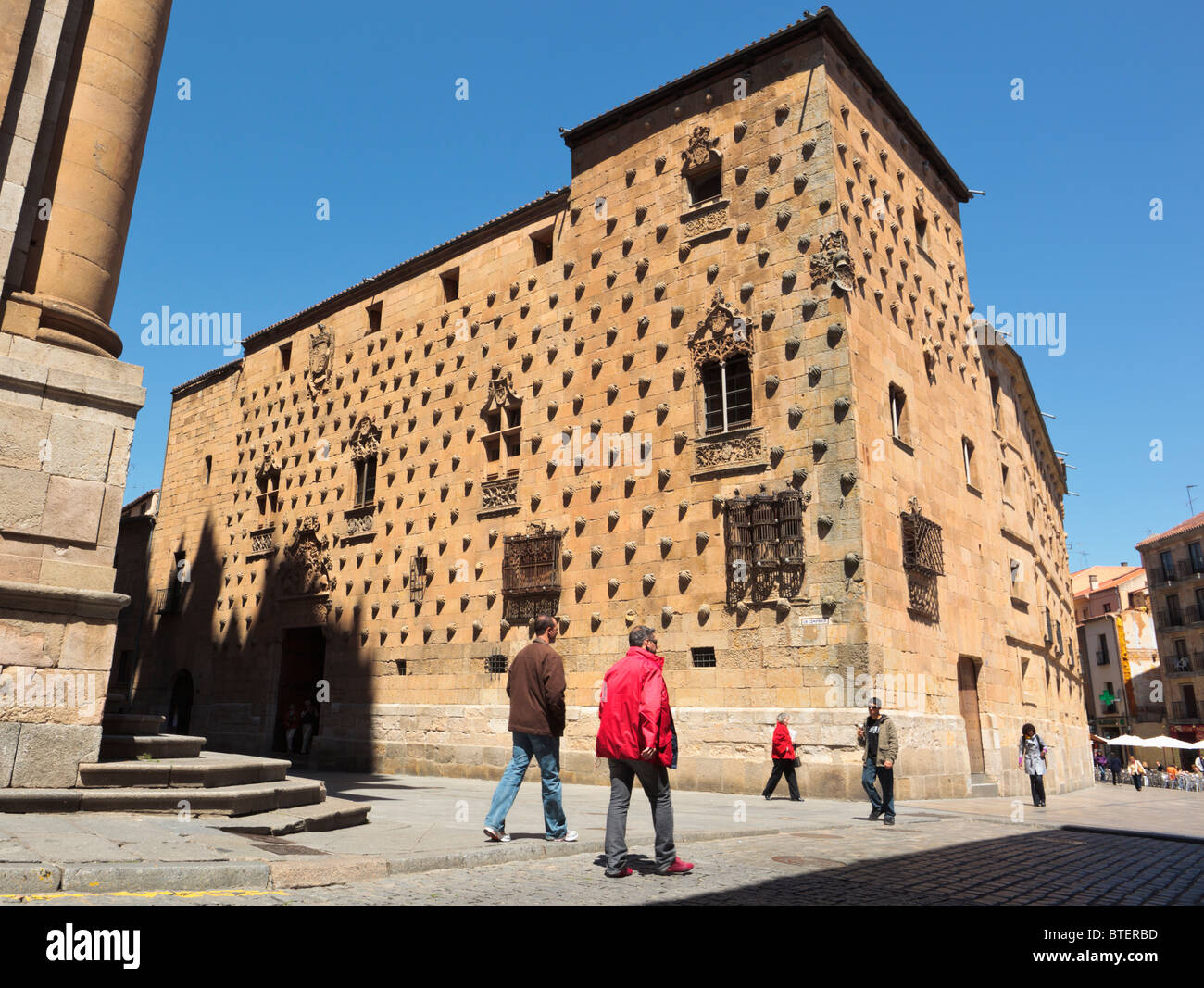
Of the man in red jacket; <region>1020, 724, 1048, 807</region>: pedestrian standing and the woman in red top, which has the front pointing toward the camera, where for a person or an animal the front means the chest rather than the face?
the pedestrian standing

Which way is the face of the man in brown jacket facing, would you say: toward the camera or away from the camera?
away from the camera

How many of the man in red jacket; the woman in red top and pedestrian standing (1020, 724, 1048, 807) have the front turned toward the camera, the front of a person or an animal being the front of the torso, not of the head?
1

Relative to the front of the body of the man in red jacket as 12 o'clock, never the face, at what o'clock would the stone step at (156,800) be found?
The stone step is roughly at 8 o'clock from the man in red jacket.

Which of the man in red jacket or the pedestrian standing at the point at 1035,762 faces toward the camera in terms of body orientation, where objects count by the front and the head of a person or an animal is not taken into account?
the pedestrian standing

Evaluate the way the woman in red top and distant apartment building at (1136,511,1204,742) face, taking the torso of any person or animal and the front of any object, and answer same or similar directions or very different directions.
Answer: very different directions

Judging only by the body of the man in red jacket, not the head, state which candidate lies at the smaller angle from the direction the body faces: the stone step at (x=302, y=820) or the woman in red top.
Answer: the woman in red top

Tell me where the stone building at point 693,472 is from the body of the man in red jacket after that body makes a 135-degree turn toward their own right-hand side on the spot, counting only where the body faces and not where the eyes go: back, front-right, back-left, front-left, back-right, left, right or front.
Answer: back

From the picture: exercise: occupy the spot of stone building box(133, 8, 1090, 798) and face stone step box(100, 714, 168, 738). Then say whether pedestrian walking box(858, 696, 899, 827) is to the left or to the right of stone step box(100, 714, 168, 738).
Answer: left

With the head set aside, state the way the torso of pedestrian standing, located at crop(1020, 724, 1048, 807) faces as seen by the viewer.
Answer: toward the camera
